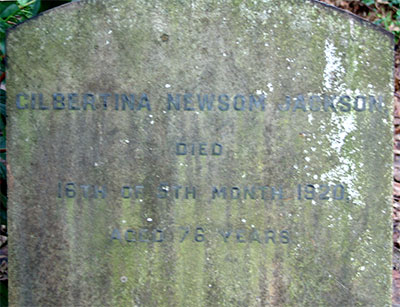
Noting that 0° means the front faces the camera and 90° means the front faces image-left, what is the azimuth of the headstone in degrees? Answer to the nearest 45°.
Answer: approximately 0°
